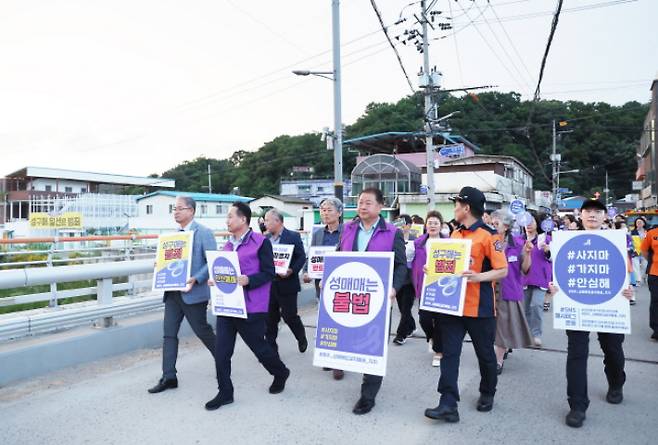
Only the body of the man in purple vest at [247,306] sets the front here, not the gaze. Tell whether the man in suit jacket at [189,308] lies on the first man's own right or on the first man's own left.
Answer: on the first man's own right

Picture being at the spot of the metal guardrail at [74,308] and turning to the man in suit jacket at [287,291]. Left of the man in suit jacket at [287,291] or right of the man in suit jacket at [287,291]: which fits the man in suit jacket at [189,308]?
right

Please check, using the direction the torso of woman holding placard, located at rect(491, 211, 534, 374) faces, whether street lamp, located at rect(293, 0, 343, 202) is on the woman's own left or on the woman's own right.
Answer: on the woman's own right

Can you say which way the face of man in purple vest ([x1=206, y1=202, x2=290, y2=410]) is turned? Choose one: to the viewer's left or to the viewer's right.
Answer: to the viewer's left

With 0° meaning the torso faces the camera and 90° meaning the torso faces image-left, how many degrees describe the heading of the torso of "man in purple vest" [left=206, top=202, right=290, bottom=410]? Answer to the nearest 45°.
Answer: approximately 45°

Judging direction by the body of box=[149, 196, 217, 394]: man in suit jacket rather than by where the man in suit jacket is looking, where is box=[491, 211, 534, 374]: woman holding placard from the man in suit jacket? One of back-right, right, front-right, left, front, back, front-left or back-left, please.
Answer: back-left

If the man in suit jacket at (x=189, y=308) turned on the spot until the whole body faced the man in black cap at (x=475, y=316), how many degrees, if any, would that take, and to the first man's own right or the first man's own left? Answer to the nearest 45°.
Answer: approximately 90° to the first man's own left

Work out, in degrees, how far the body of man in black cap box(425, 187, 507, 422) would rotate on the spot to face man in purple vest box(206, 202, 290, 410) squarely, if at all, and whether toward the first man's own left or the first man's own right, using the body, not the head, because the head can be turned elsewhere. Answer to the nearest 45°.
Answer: approximately 45° to the first man's own right

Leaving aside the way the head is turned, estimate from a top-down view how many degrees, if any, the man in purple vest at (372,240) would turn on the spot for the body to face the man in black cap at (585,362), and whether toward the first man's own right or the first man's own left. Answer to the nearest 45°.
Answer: approximately 135° to the first man's own left

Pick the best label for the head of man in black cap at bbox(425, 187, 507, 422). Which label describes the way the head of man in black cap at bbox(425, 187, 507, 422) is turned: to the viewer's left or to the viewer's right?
to the viewer's left

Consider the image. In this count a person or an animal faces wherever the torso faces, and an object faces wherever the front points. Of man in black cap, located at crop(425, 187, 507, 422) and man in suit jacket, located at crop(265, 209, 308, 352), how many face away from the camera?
0

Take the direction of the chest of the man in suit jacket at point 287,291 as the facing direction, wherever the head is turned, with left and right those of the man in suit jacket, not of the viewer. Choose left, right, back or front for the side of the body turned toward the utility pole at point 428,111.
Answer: back
